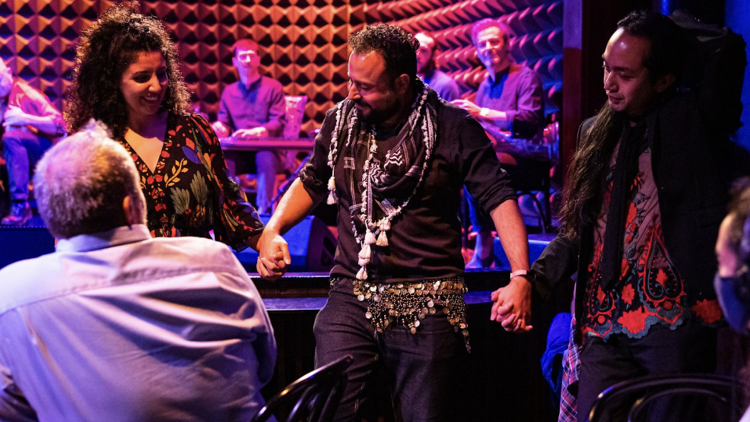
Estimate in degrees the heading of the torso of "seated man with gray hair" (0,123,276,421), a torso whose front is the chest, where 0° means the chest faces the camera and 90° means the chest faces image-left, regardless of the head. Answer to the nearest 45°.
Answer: approximately 180°

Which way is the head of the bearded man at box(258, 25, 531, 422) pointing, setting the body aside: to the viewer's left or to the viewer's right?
to the viewer's left

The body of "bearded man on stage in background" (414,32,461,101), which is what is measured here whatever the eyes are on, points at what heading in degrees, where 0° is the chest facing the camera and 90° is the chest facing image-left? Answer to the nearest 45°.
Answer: approximately 45°

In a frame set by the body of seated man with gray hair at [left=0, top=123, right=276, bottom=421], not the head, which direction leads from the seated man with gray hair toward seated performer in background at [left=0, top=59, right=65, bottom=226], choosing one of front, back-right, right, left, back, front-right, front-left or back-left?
front

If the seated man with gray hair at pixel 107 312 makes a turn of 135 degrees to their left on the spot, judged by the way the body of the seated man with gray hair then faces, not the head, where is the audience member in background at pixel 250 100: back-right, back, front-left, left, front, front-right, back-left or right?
back-right

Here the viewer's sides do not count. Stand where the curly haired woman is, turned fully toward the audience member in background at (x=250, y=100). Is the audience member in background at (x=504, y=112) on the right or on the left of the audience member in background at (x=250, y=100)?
right

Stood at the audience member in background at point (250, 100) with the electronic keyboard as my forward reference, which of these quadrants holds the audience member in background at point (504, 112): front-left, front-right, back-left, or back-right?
front-left

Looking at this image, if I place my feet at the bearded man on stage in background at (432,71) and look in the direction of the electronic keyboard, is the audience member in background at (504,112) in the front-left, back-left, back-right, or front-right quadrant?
back-left

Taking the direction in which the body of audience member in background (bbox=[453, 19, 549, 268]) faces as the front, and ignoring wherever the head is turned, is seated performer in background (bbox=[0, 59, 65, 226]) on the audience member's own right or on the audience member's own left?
on the audience member's own right

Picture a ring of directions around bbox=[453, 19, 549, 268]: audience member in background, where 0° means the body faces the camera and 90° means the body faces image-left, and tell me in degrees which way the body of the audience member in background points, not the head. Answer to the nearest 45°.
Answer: approximately 45°

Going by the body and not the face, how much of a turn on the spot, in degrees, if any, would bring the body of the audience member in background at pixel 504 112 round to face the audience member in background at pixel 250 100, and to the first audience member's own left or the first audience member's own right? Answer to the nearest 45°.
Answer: approximately 90° to the first audience member's own right

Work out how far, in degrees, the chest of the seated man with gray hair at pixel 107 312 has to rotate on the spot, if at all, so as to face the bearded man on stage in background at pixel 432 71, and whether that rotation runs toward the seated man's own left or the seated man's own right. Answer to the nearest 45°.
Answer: approximately 45° to the seated man's own right

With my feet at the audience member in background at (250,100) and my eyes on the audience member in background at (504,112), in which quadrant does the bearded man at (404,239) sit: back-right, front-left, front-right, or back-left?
front-right

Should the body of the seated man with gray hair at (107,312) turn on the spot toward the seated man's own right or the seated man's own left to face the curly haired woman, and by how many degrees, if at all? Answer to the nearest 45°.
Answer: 0° — they already face them

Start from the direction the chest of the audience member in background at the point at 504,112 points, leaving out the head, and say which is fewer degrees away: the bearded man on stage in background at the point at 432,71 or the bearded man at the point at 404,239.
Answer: the bearded man at the point at 404,239

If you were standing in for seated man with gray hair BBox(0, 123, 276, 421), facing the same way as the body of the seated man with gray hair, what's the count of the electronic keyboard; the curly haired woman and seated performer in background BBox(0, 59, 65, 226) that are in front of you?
3

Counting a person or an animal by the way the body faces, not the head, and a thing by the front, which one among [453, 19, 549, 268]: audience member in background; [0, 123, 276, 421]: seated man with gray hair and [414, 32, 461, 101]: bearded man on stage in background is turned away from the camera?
the seated man with gray hair

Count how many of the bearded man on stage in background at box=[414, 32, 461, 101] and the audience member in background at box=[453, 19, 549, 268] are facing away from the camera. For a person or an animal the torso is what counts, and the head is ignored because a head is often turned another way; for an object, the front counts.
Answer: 0
